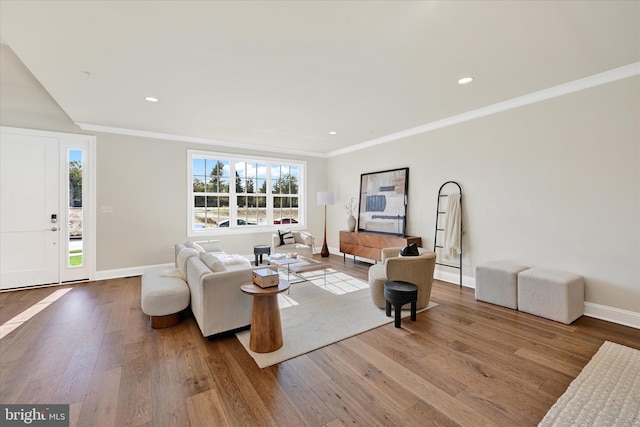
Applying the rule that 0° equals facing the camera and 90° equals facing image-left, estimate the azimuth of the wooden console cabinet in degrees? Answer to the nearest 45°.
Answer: approximately 45°

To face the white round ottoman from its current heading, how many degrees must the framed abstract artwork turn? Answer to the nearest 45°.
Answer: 0° — it already faces it

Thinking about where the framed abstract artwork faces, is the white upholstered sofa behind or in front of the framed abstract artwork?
in front

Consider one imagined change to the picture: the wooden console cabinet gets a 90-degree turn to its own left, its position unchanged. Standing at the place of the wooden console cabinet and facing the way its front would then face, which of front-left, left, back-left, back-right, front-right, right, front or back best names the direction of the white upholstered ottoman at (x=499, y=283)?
front

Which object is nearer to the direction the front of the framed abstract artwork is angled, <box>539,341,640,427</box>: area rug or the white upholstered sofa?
the white upholstered sofa

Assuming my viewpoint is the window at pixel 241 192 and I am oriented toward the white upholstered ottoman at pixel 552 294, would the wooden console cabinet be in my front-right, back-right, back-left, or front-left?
front-left

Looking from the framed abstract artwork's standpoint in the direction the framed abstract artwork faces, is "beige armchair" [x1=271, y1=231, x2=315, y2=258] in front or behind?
in front

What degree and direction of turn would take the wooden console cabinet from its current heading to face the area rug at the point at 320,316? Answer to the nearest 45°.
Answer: approximately 45° to its left

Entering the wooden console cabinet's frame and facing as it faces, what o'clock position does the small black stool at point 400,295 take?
The small black stool is roughly at 10 o'clock from the wooden console cabinet.

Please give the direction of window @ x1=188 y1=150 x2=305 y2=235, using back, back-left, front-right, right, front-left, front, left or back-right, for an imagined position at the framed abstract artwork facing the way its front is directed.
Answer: front-right

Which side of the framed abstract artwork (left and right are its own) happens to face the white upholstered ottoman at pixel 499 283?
left

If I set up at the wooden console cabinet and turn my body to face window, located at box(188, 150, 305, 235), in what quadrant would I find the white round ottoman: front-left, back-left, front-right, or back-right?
front-left

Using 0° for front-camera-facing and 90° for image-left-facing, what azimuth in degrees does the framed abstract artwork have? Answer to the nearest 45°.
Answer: approximately 45°
